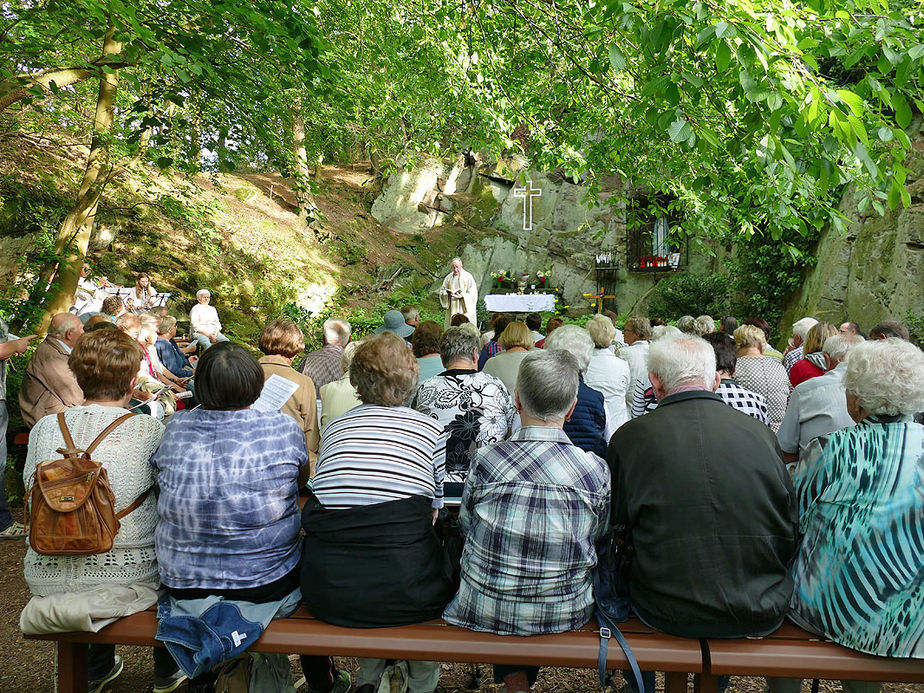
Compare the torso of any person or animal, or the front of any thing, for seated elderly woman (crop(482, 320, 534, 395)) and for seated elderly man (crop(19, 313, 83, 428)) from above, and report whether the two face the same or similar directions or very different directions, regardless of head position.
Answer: same or similar directions

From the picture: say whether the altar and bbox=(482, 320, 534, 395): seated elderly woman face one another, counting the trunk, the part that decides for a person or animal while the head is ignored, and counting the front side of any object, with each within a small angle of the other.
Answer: yes

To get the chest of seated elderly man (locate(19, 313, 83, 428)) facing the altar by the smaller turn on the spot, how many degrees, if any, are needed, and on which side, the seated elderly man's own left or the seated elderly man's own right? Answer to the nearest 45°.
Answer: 0° — they already face it

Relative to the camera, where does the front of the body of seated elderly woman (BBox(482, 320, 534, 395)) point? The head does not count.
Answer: away from the camera

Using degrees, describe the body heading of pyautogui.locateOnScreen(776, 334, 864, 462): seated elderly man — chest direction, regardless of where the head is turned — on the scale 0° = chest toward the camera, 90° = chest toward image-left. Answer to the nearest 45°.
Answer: approximately 180°

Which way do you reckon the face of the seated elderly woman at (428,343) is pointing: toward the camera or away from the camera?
away from the camera

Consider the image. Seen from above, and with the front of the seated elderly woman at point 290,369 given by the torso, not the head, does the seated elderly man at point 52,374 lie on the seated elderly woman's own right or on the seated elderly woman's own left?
on the seated elderly woman's own left

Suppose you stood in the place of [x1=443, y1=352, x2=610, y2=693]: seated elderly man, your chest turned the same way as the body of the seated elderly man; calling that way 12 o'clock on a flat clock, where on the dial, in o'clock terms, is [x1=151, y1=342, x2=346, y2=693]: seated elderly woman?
The seated elderly woman is roughly at 9 o'clock from the seated elderly man.

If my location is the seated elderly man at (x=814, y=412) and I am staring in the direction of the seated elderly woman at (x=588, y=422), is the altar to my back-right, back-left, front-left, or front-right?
front-right

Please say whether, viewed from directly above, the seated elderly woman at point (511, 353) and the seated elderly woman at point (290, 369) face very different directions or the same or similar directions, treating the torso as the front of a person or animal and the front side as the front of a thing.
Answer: same or similar directions

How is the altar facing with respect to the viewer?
toward the camera

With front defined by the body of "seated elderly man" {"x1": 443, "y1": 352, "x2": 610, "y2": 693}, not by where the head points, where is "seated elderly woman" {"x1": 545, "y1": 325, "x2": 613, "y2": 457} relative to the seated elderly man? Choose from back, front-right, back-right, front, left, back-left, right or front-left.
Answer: front

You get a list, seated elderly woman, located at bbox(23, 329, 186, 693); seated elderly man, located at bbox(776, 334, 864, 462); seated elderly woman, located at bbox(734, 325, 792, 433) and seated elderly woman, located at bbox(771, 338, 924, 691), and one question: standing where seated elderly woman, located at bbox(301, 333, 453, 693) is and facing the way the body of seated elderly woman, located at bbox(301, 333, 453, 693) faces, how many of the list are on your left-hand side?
1

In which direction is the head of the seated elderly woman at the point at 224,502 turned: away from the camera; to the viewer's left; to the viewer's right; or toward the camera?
away from the camera

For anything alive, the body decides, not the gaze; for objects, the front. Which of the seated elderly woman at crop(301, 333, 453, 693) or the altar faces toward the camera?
the altar

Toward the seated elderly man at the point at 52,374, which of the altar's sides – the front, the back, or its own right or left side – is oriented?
front

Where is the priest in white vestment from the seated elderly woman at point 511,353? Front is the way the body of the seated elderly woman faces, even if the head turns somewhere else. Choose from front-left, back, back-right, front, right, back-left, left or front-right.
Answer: front

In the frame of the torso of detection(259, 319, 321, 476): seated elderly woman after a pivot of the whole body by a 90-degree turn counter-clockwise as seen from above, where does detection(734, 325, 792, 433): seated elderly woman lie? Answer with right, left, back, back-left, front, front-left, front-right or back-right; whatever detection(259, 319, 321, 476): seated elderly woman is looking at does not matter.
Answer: back

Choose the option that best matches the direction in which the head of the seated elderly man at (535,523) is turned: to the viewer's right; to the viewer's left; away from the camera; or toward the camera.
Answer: away from the camera

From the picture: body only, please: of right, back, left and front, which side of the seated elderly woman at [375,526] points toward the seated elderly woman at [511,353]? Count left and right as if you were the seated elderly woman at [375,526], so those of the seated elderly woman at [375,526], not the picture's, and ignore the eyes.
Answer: front
